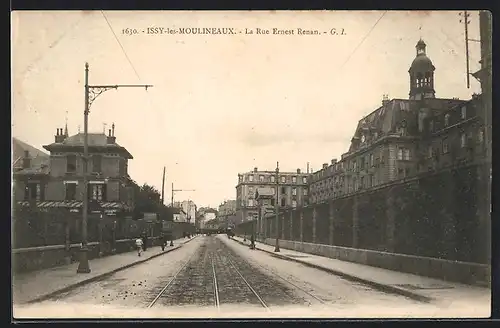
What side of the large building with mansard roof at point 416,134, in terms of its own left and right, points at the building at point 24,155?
front

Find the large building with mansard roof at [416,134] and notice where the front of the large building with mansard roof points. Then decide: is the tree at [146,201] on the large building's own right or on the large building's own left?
on the large building's own right

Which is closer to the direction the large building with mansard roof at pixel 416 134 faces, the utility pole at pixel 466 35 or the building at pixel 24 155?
the building

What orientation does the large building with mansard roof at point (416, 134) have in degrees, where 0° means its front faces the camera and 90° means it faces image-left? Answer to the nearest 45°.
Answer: approximately 45°

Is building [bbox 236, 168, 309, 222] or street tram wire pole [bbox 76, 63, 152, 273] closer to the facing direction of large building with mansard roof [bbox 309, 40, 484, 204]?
the street tram wire pole
